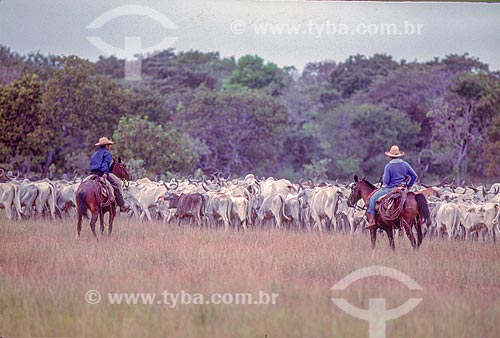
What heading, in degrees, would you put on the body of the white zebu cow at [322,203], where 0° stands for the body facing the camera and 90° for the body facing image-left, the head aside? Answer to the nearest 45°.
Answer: approximately 135°

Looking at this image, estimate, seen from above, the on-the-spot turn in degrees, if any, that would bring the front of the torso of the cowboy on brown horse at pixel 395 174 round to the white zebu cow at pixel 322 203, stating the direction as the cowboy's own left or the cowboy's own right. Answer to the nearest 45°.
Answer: approximately 45° to the cowboy's own left

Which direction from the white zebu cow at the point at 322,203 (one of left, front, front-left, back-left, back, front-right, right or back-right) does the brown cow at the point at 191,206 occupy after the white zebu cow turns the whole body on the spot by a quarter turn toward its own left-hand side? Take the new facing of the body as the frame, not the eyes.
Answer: front-right

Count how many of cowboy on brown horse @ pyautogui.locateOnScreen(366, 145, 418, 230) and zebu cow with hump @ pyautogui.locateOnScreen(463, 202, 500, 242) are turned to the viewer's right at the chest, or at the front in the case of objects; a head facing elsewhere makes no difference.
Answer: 0

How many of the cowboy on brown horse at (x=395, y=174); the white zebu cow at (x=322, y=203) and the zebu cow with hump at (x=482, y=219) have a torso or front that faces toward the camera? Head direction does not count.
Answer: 0

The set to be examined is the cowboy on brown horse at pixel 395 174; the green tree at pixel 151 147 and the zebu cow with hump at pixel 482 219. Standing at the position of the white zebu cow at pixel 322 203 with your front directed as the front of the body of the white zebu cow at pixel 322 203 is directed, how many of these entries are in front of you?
1

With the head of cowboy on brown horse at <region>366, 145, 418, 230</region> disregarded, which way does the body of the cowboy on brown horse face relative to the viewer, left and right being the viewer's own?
facing away from the viewer and to the left of the viewer

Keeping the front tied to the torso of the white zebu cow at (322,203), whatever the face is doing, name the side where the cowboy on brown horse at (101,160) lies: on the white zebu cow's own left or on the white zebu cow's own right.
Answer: on the white zebu cow's own left

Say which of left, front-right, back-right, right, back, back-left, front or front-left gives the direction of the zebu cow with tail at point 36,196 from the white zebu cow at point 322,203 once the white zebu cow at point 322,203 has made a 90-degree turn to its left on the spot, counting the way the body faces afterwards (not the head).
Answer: front-right

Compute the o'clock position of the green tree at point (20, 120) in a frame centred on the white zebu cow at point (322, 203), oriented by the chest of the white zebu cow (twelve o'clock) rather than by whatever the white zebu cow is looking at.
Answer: The green tree is roughly at 10 o'clock from the white zebu cow.

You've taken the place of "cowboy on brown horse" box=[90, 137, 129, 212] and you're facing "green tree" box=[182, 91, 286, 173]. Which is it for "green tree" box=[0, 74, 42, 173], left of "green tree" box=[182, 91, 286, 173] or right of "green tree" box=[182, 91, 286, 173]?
left

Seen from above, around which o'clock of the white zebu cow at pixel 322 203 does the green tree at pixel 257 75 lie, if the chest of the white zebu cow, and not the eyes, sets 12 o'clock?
The green tree is roughly at 1 o'clock from the white zebu cow.

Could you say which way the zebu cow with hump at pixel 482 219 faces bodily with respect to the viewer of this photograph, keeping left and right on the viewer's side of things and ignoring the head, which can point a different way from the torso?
facing away from the viewer and to the left of the viewer

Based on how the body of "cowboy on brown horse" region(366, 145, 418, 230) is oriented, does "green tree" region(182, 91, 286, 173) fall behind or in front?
in front
